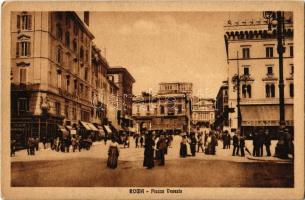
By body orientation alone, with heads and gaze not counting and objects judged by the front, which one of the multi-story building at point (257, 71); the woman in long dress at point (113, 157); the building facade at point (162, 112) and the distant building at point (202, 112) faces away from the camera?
the woman in long dress

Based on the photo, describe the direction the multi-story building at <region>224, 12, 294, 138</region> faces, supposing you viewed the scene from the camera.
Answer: facing the viewer

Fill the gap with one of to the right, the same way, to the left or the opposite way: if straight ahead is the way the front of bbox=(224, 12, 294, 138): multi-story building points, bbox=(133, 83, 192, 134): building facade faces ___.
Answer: the same way

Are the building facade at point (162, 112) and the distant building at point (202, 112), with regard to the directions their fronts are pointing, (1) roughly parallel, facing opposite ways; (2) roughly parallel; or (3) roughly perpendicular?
roughly parallel

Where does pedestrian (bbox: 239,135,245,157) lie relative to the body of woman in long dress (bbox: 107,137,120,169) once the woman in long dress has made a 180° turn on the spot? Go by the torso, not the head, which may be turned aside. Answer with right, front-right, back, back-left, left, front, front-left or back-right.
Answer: left

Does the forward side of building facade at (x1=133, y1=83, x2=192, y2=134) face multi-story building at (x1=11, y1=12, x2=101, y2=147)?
no

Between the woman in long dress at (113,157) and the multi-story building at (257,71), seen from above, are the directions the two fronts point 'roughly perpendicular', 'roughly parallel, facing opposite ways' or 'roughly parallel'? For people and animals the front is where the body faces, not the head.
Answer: roughly parallel, facing opposite ways

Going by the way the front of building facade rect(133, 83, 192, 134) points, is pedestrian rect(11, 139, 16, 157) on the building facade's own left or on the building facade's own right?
on the building facade's own right

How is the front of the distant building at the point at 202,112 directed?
toward the camera

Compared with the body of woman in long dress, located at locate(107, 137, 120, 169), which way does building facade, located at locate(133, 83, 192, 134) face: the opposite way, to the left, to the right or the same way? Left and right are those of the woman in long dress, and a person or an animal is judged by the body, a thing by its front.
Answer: the opposite way

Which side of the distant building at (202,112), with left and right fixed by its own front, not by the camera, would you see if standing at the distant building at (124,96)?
right
